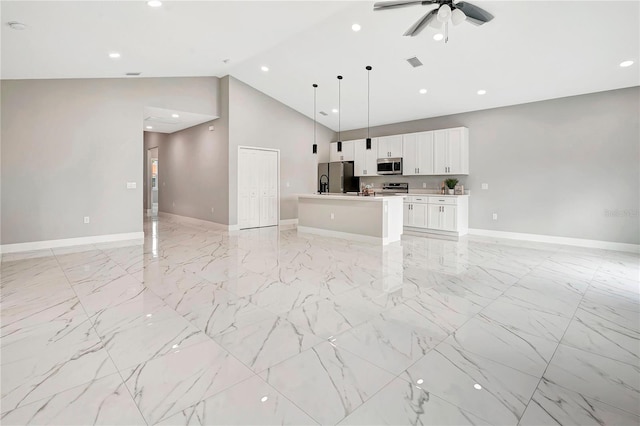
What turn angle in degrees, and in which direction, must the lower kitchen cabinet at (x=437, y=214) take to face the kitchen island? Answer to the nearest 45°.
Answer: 0° — it already faces it

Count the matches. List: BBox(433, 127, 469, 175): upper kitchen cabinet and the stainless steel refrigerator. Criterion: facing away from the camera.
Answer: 0

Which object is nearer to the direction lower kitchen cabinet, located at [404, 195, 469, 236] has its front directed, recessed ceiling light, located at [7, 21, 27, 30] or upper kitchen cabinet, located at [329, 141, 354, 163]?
the recessed ceiling light

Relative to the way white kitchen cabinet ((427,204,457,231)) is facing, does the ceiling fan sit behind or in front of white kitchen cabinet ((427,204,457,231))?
in front

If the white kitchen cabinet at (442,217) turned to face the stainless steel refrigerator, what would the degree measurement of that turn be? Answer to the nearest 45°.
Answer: approximately 135° to its right

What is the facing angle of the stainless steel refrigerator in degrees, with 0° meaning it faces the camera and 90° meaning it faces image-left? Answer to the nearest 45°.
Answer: approximately 45°

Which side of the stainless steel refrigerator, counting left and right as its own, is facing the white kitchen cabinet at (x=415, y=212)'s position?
left
